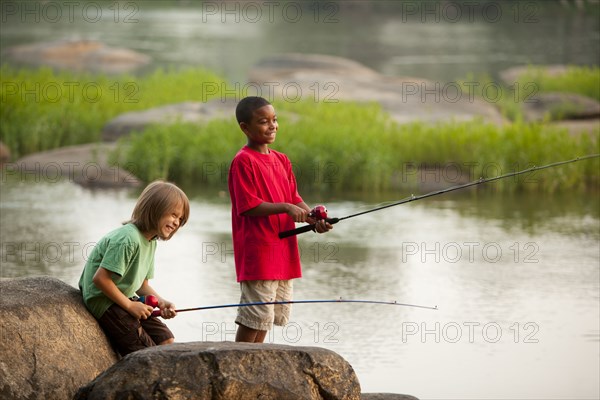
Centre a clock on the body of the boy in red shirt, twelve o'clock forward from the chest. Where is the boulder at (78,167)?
The boulder is roughly at 7 o'clock from the boy in red shirt.

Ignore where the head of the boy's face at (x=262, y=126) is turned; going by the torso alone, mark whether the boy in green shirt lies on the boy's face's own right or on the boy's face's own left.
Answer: on the boy's face's own right

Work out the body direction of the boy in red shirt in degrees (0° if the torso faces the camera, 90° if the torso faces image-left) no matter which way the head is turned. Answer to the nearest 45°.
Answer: approximately 315°

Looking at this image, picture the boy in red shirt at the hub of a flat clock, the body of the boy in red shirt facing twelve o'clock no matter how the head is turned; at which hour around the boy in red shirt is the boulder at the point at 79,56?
The boulder is roughly at 7 o'clock from the boy in red shirt.

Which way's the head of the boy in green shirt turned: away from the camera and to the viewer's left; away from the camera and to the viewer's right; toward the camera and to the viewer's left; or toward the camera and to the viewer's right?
toward the camera and to the viewer's right
